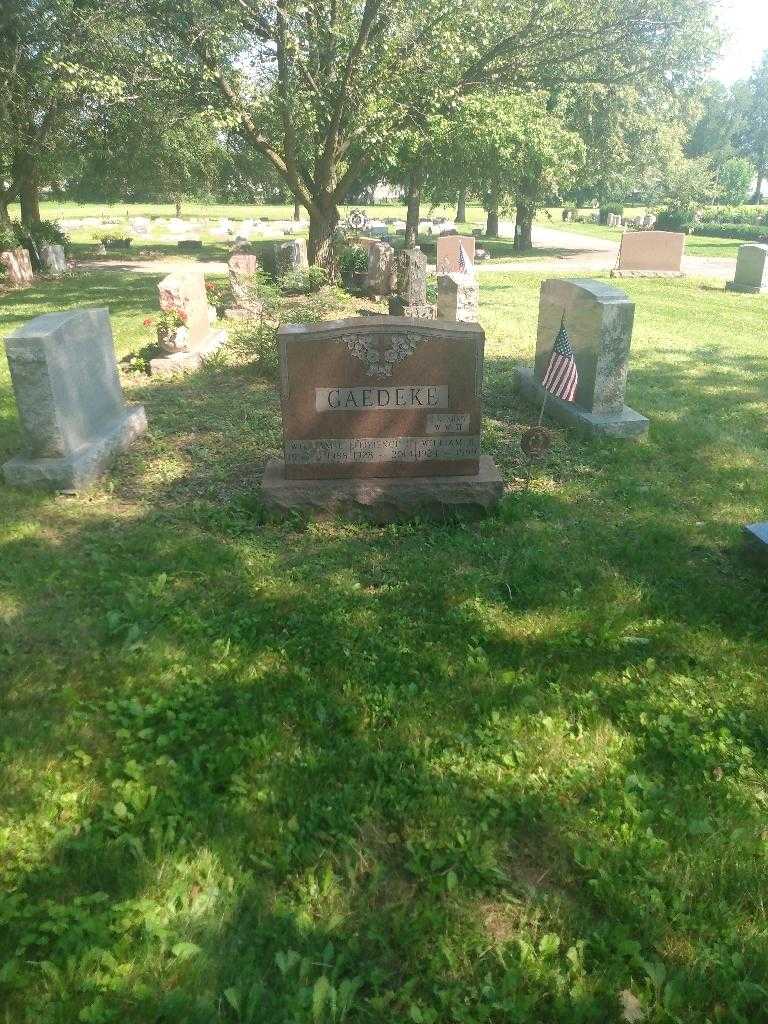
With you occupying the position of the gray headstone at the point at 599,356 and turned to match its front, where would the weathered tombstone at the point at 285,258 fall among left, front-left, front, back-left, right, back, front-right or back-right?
right

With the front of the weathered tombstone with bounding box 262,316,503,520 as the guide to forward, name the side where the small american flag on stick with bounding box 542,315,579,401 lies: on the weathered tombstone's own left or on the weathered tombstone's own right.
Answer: on the weathered tombstone's own left

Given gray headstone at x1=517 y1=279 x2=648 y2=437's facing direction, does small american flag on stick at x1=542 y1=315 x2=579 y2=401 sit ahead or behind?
ahead

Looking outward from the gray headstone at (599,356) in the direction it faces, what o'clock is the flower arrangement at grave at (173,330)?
The flower arrangement at grave is roughly at 2 o'clock from the gray headstone.

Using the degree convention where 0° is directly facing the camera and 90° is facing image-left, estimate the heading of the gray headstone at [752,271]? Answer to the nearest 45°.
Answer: approximately 45°

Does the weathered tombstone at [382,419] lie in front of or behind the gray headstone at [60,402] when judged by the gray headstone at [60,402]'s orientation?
in front

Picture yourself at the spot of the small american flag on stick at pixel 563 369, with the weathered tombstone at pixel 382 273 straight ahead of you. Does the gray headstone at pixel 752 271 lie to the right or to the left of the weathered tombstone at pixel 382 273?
right

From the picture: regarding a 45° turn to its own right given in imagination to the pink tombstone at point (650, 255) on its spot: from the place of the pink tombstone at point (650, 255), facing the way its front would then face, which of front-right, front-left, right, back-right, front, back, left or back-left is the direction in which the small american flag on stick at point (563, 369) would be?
front-left

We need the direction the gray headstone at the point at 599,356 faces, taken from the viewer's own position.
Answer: facing the viewer and to the left of the viewer

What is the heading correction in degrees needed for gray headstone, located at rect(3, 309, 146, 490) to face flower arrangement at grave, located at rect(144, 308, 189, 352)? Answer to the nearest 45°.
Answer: approximately 135° to its left

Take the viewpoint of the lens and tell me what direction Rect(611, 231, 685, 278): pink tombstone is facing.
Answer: facing the viewer

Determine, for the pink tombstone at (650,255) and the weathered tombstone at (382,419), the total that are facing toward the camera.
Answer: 2

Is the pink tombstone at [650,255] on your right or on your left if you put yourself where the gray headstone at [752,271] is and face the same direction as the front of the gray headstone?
on your right
